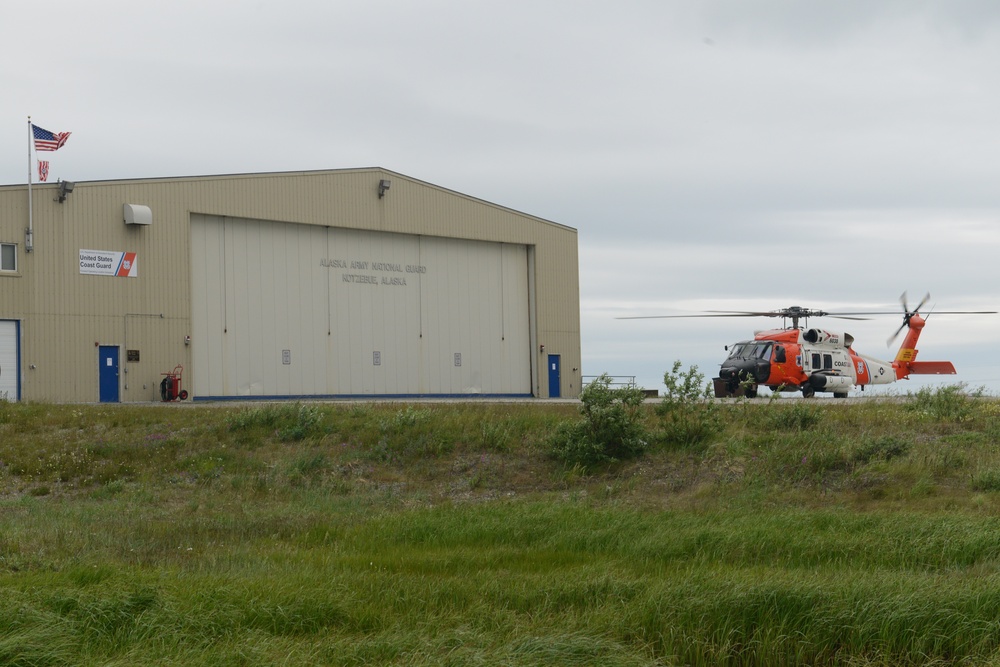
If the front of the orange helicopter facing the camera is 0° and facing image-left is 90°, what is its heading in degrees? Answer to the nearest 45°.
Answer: approximately 45°

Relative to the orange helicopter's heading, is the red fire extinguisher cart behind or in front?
in front

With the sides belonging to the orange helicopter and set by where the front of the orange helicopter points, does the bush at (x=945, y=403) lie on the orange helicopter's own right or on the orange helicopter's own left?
on the orange helicopter's own left

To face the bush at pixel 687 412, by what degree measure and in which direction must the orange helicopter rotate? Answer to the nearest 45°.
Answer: approximately 45° to its left

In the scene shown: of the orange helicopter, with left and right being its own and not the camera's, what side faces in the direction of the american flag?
front

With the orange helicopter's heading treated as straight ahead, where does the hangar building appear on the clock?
The hangar building is roughly at 1 o'clock from the orange helicopter.
